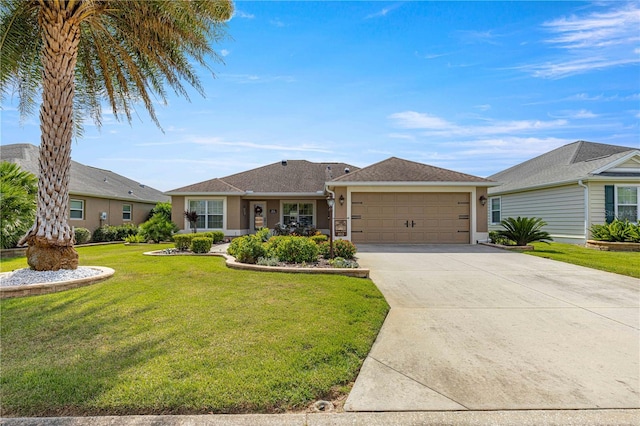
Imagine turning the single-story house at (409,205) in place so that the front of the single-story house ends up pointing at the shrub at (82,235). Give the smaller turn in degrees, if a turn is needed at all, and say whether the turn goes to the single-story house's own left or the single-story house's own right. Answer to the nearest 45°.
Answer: approximately 90° to the single-story house's own right

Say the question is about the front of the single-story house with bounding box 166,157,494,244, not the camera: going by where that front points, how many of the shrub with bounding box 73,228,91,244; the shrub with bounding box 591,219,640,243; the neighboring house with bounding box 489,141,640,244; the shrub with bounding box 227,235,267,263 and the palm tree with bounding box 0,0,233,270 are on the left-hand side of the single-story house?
2

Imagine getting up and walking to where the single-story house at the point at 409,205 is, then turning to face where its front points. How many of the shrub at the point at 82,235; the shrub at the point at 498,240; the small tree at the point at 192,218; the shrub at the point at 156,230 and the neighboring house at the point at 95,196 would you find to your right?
4

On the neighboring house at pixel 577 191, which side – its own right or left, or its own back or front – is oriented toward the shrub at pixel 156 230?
right

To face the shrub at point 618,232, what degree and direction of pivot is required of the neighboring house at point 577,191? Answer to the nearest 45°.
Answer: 0° — it already faces it

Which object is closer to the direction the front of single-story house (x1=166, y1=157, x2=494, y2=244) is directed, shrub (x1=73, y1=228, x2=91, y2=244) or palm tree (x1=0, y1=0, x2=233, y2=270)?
the palm tree

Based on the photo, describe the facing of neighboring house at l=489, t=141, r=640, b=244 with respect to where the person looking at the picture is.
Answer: facing the viewer and to the right of the viewer

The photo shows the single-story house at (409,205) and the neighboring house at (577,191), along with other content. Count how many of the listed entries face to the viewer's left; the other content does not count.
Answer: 0

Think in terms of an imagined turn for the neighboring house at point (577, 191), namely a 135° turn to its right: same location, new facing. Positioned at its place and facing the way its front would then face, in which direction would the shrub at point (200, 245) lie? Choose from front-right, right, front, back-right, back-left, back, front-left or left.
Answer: front-left

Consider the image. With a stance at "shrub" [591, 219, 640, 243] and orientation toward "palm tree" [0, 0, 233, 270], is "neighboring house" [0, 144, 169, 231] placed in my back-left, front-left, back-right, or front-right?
front-right

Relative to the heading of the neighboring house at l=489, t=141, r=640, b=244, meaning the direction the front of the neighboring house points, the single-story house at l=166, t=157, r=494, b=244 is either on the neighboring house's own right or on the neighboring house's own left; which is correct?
on the neighboring house's own right

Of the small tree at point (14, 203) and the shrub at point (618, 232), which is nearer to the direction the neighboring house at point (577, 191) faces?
the shrub

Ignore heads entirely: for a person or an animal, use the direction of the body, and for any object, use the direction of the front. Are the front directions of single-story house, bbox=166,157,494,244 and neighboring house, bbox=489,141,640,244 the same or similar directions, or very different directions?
same or similar directions

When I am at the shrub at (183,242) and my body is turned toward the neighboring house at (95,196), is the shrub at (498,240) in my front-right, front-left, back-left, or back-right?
back-right

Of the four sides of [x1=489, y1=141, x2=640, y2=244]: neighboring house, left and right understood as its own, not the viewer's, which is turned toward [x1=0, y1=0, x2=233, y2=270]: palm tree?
right

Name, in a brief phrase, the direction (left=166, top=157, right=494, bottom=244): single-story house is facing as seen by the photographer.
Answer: facing the viewer
